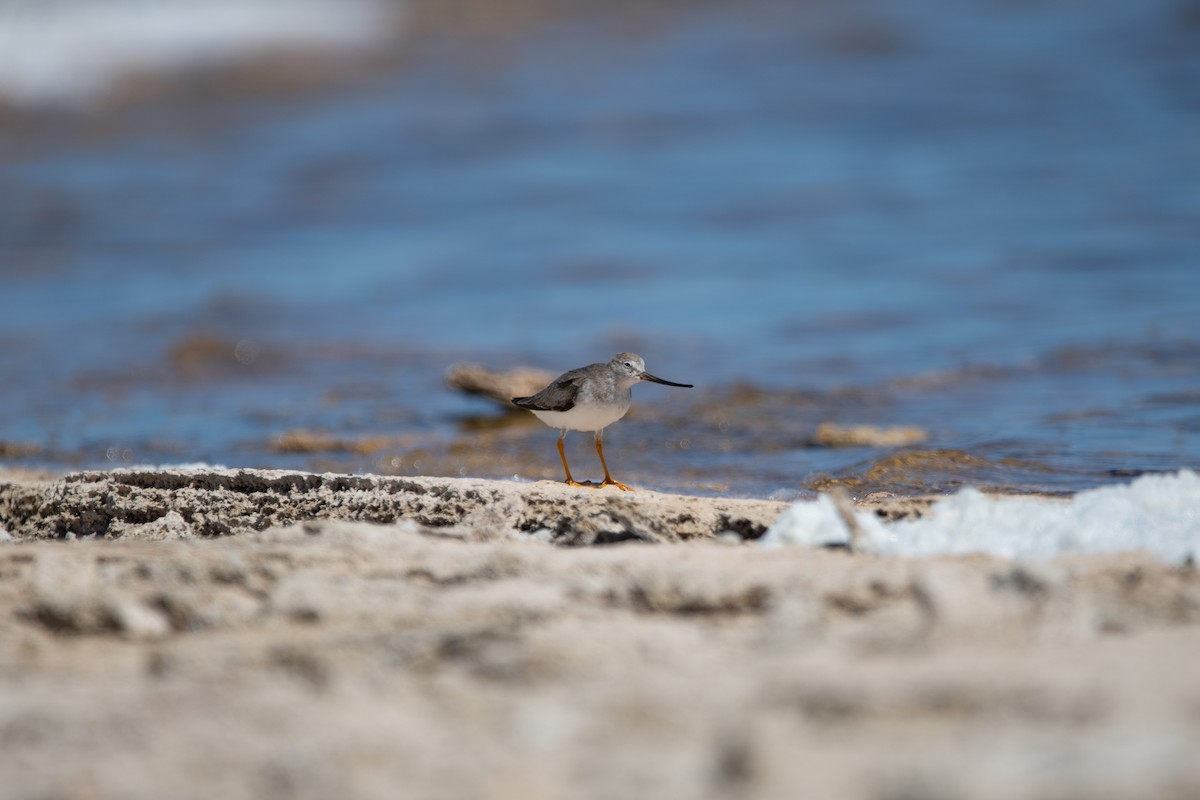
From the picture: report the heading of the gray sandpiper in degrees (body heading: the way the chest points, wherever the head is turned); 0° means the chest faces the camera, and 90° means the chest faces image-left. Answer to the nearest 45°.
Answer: approximately 270°
